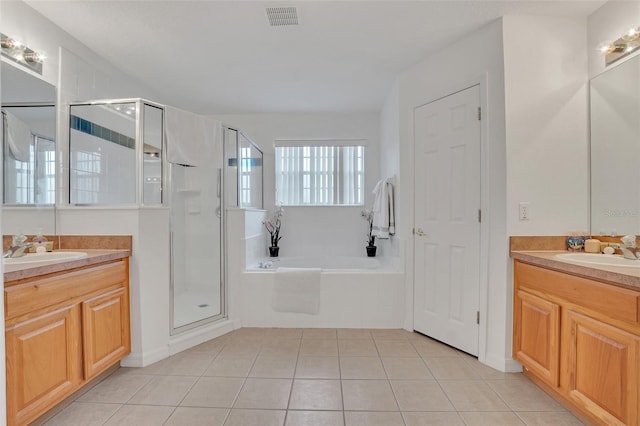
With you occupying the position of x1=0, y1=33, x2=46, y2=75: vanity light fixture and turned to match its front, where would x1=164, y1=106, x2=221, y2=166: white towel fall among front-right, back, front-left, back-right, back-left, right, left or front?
front-left

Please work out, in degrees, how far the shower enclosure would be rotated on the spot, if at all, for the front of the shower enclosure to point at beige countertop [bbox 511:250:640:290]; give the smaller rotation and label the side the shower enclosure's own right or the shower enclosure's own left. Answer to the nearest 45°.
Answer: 0° — it already faces it

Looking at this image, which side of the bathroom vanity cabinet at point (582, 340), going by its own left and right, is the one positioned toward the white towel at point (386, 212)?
right

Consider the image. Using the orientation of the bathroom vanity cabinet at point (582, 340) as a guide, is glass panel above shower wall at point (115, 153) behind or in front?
in front

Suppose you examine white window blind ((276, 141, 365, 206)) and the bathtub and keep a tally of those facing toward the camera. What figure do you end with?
2

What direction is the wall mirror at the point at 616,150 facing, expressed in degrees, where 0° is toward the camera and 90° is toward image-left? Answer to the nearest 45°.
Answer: approximately 45°

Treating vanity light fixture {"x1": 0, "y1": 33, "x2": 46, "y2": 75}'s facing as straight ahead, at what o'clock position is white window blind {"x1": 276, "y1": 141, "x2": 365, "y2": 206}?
The white window blind is roughly at 10 o'clock from the vanity light fixture.

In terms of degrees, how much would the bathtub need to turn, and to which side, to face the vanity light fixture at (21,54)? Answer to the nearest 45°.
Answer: approximately 45° to its right

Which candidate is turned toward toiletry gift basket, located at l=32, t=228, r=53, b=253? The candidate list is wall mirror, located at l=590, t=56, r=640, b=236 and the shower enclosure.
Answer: the wall mirror

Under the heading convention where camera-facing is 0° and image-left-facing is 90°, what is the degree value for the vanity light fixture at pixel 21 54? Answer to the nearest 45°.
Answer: approximately 315°
